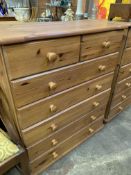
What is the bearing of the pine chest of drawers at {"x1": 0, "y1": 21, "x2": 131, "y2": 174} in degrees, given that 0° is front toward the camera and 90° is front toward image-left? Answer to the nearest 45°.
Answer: approximately 315°
